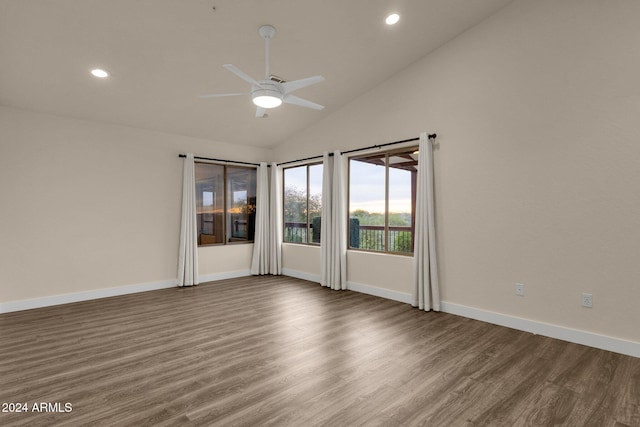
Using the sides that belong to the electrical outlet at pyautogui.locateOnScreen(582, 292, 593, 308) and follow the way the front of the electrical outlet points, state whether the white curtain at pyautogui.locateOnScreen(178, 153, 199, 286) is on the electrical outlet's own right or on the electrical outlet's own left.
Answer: on the electrical outlet's own right

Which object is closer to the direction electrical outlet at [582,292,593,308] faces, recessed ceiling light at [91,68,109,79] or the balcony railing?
the recessed ceiling light

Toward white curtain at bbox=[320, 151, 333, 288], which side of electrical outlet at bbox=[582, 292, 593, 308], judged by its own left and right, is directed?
right

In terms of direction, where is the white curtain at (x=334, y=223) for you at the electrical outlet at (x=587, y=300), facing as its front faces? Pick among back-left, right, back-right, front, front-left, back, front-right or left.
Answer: right

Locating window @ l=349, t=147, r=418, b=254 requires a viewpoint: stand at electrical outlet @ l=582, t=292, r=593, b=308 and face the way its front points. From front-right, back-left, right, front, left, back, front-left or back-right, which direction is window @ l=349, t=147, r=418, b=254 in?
right

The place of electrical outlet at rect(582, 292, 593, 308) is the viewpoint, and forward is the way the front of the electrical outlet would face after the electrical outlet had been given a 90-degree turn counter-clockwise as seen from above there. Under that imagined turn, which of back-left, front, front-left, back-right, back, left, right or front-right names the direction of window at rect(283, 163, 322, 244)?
back

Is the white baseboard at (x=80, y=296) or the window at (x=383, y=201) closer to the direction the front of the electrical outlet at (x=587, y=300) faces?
the white baseboard

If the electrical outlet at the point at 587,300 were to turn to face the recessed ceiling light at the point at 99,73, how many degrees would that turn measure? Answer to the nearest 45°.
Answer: approximately 45° to its right

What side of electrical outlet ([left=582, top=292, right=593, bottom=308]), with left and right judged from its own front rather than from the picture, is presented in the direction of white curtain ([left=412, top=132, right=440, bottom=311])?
right
